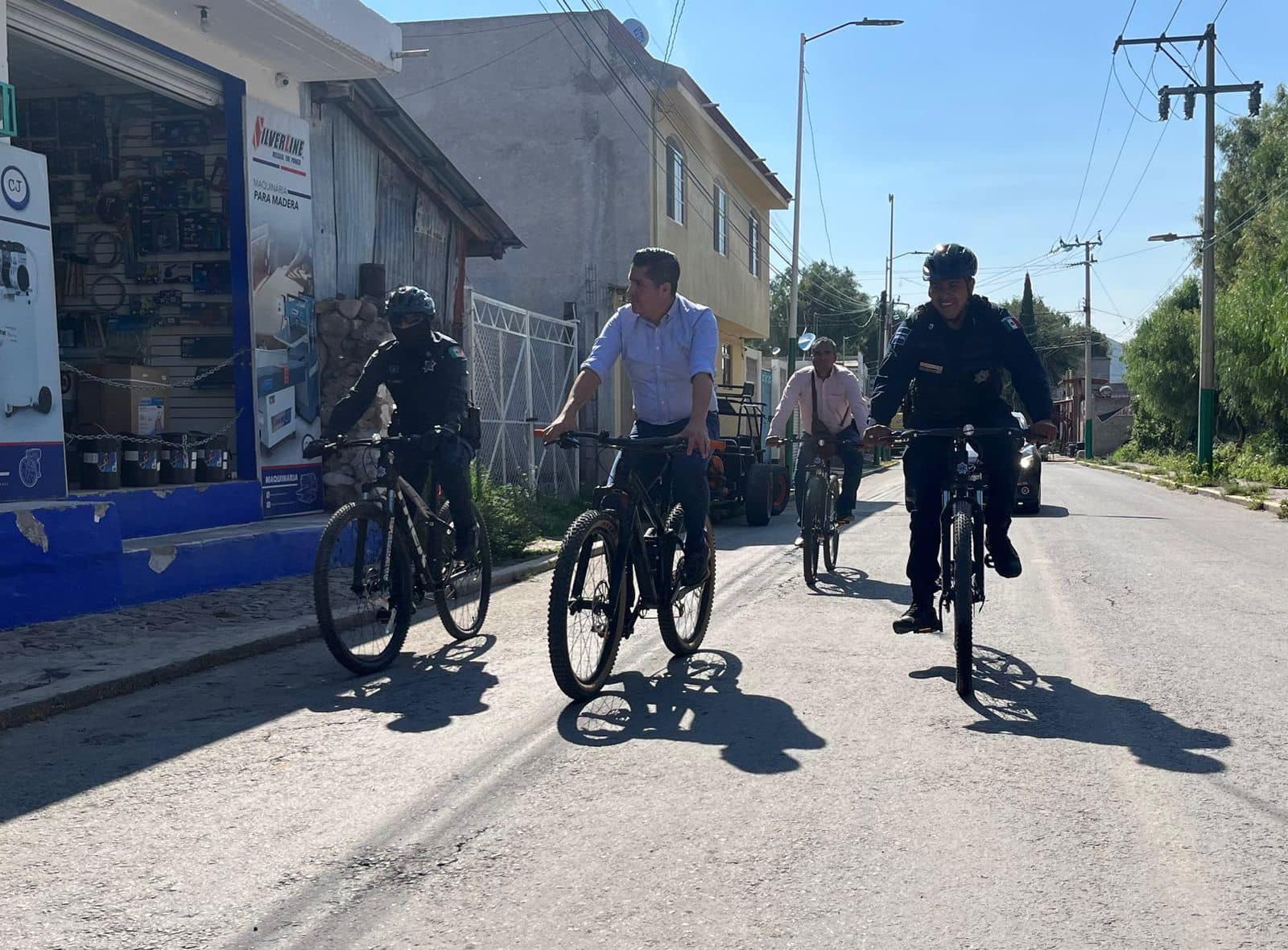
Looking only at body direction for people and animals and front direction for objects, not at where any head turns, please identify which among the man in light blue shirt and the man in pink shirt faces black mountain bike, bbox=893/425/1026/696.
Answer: the man in pink shirt

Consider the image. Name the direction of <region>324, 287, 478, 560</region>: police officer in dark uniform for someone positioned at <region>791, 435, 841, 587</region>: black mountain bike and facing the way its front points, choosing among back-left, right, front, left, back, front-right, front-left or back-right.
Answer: front-right

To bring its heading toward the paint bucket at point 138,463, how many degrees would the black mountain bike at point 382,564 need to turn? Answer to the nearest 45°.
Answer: approximately 90° to its right

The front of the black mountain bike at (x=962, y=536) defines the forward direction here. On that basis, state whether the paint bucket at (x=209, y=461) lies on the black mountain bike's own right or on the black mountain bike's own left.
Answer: on the black mountain bike's own right

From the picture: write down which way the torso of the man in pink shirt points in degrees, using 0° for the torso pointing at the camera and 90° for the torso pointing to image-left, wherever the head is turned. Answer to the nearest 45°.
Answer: approximately 0°

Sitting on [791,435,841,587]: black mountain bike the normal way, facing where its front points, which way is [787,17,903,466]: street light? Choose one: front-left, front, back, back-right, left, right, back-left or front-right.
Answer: back

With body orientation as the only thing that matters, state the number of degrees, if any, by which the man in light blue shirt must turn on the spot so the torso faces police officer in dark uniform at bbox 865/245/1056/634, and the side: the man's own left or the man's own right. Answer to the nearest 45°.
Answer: approximately 135° to the man's own left

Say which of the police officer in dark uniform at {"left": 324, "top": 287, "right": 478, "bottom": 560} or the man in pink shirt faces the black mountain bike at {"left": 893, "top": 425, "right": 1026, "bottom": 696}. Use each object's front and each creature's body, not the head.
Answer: the man in pink shirt

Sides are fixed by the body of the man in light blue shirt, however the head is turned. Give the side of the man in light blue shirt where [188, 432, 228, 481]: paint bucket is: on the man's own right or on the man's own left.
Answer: on the man's own right

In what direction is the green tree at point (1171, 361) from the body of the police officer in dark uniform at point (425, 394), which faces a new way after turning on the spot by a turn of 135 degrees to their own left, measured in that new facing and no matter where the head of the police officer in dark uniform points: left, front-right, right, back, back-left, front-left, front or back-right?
front-left

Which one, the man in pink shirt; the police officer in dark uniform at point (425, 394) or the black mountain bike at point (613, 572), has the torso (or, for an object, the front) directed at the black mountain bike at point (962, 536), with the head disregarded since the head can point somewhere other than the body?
the man in pink shirt

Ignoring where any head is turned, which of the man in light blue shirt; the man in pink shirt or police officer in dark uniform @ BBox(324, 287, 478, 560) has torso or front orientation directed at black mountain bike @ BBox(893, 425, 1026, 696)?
the man in pink shirt

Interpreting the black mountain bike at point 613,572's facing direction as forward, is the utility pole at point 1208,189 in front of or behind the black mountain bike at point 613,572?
behind
